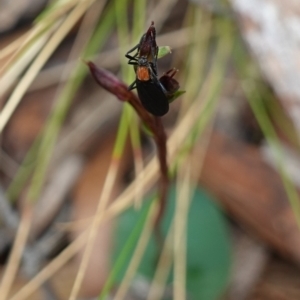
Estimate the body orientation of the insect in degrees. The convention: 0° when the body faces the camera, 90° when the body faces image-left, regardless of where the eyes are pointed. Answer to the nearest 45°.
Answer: approximately 180°
